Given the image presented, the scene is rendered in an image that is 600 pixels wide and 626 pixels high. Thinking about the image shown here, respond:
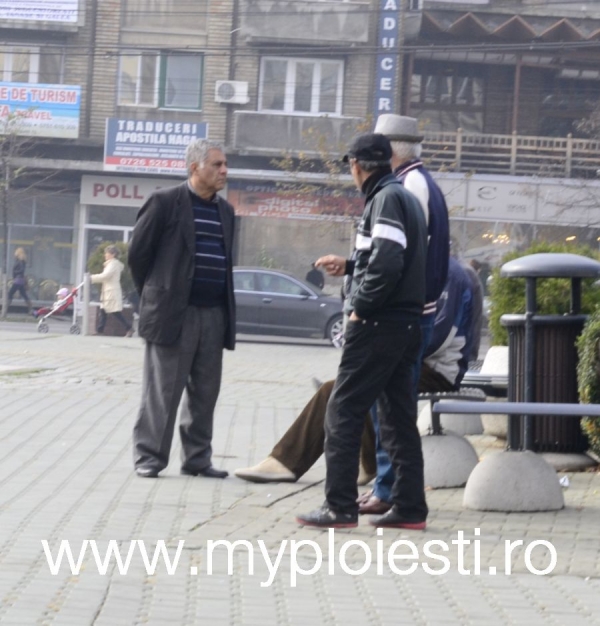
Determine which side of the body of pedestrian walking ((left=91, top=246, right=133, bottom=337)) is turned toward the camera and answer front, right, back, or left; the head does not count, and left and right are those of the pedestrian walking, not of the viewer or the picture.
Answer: left

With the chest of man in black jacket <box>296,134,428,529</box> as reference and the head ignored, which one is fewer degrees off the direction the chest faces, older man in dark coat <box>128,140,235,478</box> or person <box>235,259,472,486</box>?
the older man in dark coat

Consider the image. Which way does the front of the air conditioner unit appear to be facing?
toward the camera

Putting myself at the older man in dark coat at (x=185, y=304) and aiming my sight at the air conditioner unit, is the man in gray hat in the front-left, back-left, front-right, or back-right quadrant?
back-right

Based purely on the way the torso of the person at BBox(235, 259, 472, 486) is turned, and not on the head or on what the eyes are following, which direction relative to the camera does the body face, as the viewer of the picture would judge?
to the viewer's left

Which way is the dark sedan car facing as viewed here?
to the viewer's right

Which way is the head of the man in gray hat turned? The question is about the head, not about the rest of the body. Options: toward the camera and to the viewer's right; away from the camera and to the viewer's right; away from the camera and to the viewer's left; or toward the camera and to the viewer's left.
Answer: away from the camera and to the viewer's left

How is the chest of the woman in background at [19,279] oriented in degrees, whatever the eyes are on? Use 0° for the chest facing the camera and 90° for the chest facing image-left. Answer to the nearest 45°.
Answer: approximately 90°

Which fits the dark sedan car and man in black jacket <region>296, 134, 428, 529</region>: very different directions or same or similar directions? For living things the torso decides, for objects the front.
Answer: very different directions

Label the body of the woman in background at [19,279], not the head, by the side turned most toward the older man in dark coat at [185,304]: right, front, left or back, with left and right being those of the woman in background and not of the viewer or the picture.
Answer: left

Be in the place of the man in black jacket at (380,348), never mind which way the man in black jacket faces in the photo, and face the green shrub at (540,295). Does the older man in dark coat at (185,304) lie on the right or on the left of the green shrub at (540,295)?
left

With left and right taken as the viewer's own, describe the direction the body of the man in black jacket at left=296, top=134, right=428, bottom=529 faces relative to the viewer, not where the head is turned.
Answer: facing to the left of the viewer

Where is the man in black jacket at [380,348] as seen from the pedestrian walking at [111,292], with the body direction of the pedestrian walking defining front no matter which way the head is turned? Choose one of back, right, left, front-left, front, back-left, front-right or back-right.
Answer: left

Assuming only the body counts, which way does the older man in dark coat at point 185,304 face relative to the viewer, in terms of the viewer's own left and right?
facing the viewer and to the right of the viewer
